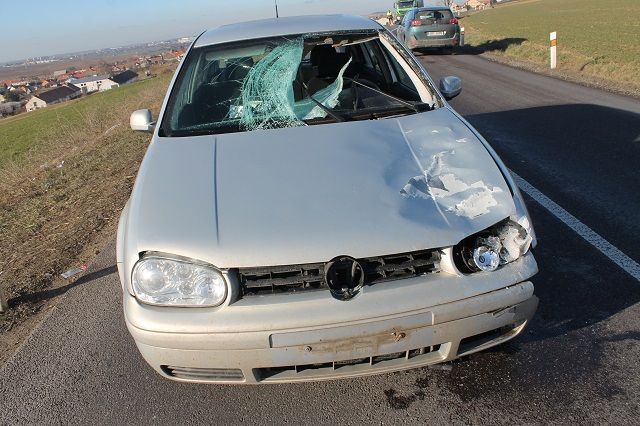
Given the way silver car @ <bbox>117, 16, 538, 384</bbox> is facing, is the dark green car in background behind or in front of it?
behind

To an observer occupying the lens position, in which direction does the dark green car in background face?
facing away from the viewer

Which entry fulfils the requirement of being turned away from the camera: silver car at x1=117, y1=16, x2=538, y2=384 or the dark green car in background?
the dark green car in background

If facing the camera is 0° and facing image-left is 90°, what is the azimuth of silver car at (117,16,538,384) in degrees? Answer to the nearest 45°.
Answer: approximately 0°

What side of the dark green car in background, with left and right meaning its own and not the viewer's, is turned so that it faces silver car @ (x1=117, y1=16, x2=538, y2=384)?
back

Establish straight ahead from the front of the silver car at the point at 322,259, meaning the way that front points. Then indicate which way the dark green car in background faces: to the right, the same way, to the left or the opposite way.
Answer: the opposite way
